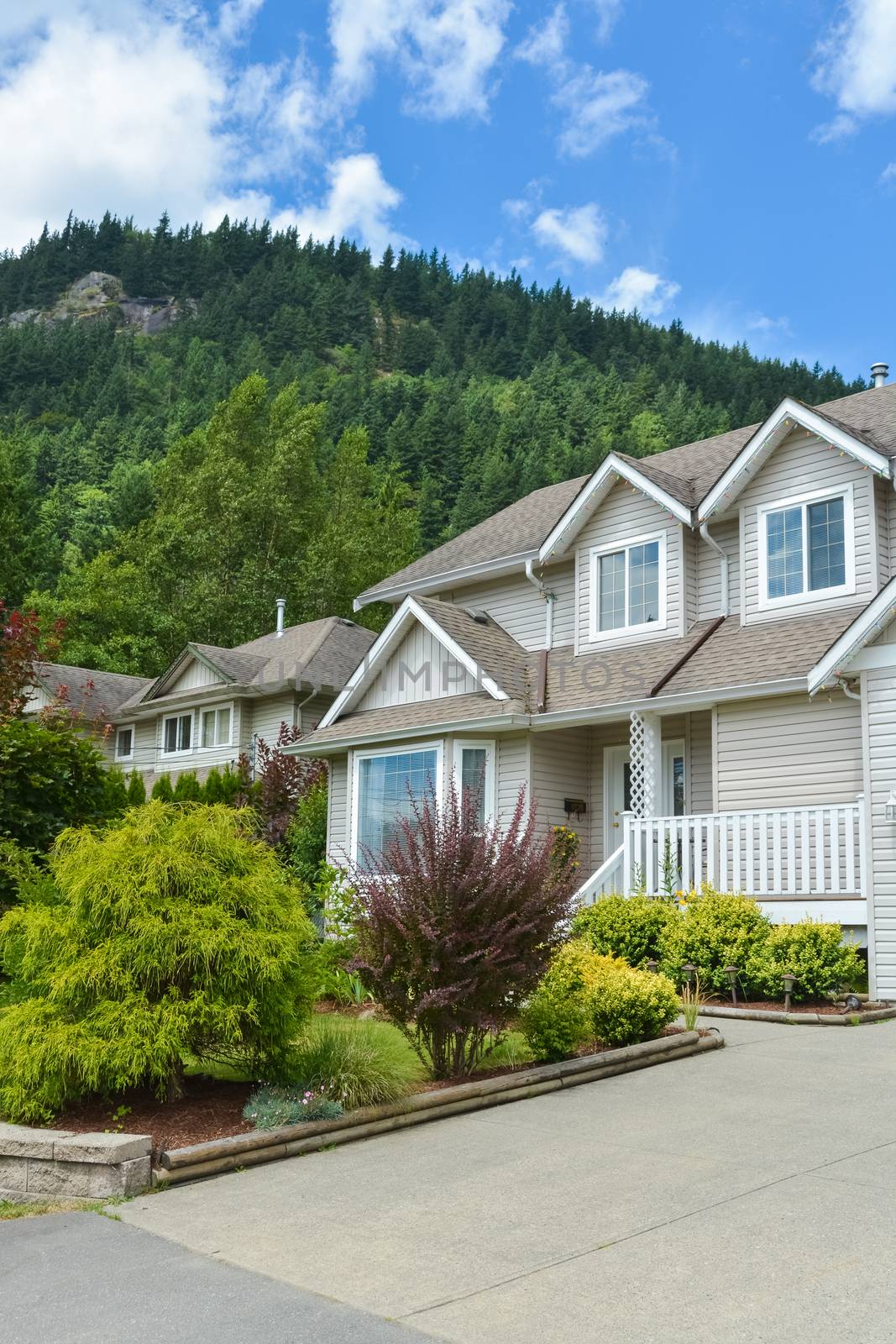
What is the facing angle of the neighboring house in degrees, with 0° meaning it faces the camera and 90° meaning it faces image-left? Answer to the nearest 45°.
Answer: approximately 45°

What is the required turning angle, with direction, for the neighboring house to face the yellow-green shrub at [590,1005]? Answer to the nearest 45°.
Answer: approximately 45° to its left

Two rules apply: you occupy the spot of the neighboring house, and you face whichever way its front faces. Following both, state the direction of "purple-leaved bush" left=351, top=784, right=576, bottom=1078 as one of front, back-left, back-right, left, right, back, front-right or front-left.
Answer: front-left

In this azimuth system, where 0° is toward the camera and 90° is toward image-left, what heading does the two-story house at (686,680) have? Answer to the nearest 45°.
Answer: approximately 45°

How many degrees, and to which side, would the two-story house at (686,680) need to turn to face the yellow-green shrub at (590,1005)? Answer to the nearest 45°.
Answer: approximately 45° to its left

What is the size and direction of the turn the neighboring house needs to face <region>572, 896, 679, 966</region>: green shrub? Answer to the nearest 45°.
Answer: approximately 45° to its left

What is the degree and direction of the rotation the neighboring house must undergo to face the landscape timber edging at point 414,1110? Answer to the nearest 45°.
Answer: approximately 45° to its left
